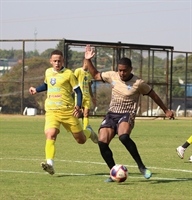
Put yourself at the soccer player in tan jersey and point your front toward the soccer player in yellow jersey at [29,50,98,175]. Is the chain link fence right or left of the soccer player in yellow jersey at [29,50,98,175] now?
right

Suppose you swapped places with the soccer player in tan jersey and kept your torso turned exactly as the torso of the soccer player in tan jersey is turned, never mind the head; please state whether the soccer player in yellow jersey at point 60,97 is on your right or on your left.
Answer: on your right

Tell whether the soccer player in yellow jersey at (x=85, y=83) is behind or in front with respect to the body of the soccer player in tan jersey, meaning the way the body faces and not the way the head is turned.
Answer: behind

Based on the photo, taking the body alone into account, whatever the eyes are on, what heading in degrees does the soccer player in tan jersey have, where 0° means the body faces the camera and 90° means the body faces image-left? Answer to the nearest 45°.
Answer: approximately 0°

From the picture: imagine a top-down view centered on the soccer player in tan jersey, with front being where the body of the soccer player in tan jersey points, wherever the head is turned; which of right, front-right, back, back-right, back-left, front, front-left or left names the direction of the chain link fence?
back
